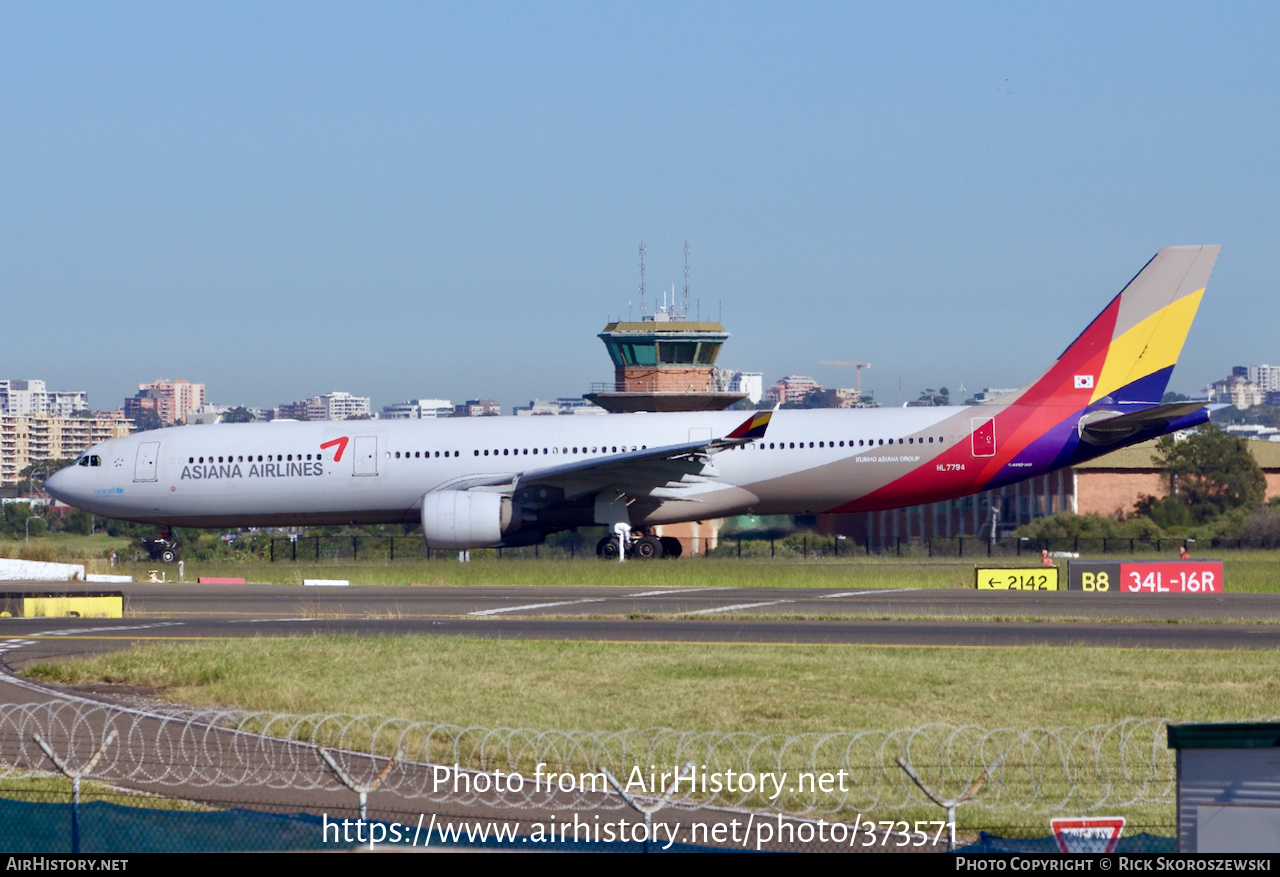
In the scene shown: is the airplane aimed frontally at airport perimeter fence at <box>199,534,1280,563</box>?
no

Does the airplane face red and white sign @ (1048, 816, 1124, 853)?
no

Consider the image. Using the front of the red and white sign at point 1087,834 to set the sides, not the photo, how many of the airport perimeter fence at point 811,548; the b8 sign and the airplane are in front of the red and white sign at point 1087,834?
0

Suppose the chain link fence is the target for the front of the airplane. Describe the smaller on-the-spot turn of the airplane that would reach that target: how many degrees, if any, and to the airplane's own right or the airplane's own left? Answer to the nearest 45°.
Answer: approximately 90° to the airplane's own left

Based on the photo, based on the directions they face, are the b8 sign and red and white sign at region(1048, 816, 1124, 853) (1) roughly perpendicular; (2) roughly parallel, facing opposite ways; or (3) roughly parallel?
roughly parallel

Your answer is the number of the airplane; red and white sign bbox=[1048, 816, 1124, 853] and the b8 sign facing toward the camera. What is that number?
2

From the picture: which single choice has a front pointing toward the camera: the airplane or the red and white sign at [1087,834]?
the red and white sign

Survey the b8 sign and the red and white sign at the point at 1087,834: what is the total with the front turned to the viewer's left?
0

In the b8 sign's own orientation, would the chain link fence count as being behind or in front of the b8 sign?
in front

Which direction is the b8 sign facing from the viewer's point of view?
toward the camera

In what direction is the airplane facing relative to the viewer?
to the viewer's left

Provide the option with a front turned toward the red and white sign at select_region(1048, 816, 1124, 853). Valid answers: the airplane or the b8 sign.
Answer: the b8 sign

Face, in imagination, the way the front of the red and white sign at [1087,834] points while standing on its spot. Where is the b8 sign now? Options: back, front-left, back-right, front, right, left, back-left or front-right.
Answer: back

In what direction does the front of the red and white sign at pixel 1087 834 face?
toward the camera

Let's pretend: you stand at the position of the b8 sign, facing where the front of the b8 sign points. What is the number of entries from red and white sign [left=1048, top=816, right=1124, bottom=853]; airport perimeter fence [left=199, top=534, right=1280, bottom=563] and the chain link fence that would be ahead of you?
2

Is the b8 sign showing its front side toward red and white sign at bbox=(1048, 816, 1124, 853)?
yes
